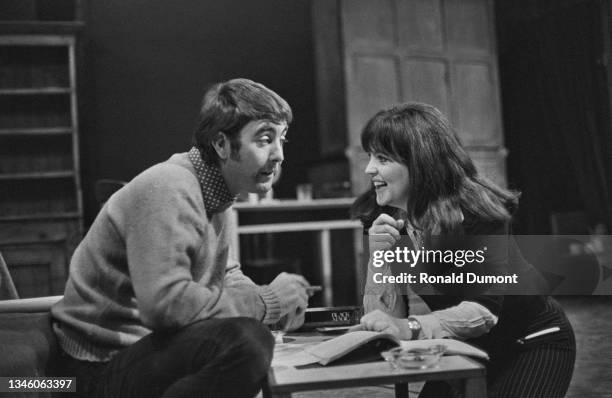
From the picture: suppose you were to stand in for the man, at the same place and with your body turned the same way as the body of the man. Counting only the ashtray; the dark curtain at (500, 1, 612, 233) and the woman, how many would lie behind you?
0

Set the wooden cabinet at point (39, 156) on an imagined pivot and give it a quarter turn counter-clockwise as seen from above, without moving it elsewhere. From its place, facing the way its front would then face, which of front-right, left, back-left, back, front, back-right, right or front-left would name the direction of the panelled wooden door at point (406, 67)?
front

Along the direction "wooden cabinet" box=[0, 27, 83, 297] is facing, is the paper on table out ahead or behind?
ahead

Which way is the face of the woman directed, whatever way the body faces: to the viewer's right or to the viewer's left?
to the viewer's left

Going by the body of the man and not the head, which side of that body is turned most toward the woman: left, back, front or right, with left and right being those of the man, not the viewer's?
front

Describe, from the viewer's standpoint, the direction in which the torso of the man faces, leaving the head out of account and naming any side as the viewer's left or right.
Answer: facing to the right of the viewer

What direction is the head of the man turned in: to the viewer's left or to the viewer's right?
to the viewer's right

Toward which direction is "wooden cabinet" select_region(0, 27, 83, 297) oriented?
toward the camera

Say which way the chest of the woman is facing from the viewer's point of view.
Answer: to the viewer's left

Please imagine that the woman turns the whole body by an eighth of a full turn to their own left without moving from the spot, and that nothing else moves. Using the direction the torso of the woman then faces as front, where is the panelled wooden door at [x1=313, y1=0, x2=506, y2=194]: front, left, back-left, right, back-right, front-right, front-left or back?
back-right

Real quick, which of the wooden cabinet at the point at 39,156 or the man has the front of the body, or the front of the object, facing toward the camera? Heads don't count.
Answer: the wooden cabinet
